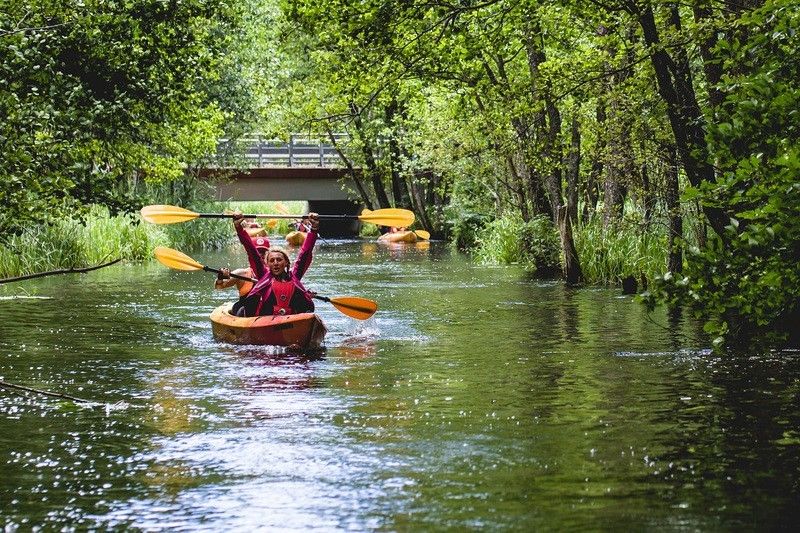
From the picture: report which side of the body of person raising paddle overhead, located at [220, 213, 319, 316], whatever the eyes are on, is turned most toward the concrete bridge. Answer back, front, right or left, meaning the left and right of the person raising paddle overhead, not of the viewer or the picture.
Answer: back

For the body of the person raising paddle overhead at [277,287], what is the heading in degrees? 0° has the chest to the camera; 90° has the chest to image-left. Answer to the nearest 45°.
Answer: approximately 0°

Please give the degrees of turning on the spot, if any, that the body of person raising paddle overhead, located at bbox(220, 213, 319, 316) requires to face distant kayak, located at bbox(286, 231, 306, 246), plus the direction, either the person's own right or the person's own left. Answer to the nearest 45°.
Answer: approximately 180°
